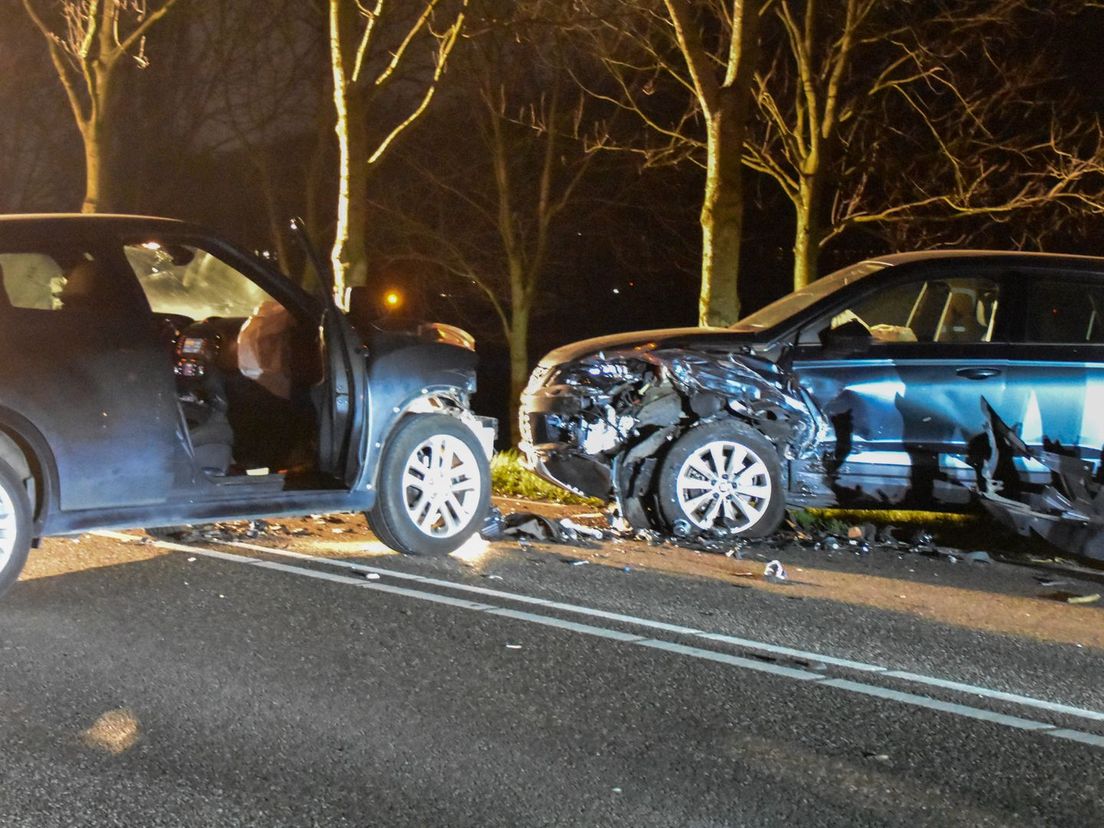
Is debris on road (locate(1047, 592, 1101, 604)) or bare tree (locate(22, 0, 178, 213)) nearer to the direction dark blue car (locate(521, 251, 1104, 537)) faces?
the bare tree

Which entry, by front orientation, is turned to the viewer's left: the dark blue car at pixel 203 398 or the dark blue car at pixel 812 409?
the dark blue car at pixel 812 409

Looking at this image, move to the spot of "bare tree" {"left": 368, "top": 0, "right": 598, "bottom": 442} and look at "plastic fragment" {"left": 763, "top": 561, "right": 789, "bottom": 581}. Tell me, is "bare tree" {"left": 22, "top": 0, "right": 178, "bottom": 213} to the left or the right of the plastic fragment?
right

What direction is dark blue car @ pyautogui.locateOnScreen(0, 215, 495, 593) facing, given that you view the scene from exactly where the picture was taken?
facing away from the viewer and to the right of the viewer

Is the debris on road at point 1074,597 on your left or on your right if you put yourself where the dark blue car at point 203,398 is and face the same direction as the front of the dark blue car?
on your right

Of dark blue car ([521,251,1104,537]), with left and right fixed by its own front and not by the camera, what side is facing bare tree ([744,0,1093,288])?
right

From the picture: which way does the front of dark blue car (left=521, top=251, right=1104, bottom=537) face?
to the viewer's left

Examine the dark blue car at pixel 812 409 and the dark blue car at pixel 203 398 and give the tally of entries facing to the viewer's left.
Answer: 1

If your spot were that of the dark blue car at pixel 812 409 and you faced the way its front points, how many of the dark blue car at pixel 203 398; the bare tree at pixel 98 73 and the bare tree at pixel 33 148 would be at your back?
0
